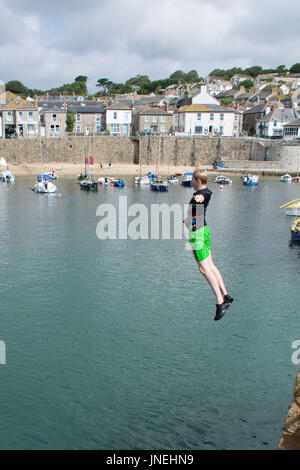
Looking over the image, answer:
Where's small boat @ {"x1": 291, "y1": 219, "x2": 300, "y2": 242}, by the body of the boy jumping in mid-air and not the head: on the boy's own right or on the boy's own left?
on the boy's own right

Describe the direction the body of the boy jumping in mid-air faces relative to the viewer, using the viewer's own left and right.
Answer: facing to the left of the viewer
